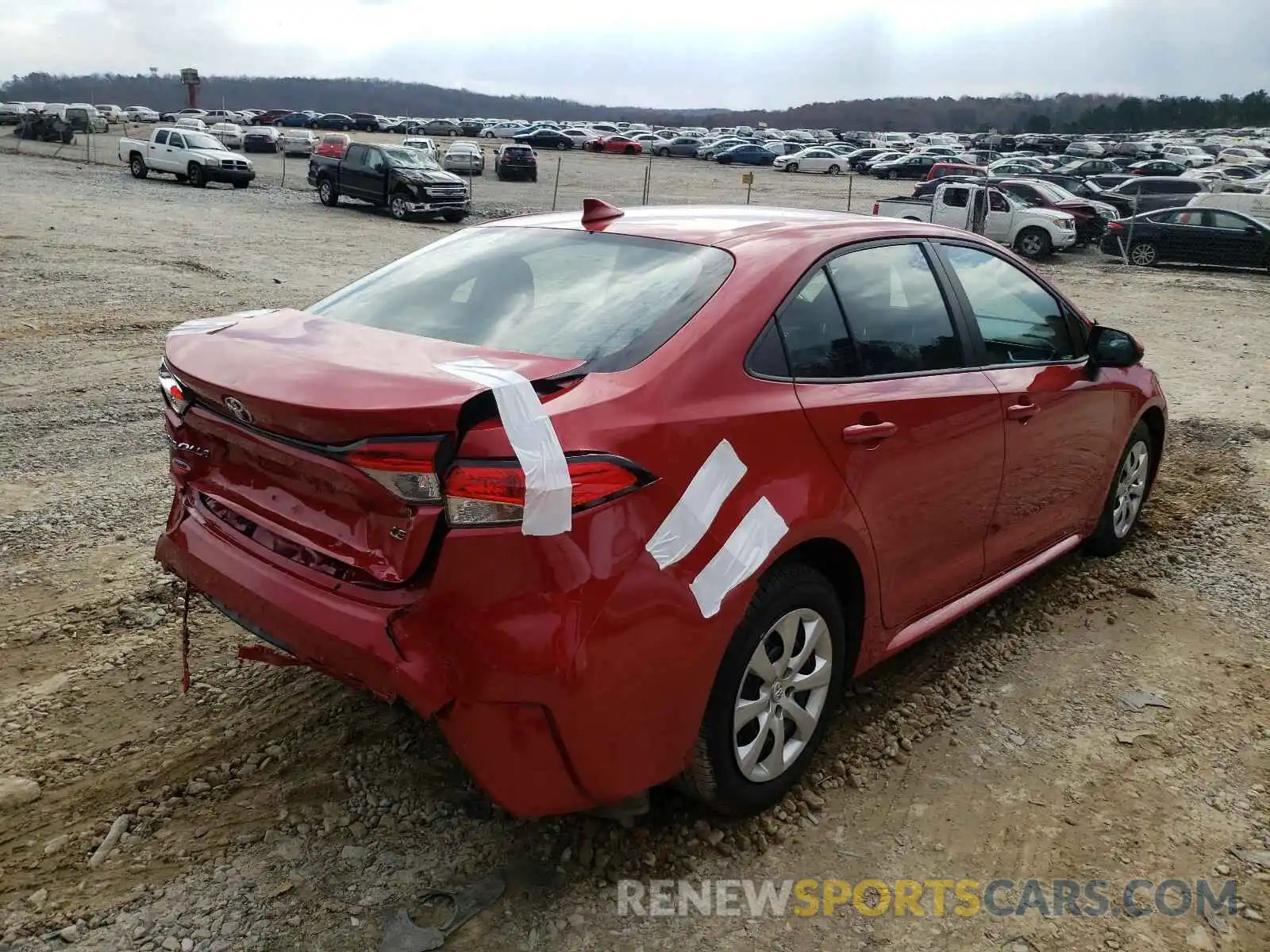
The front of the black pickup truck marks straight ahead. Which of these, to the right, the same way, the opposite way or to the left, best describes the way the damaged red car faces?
to the left

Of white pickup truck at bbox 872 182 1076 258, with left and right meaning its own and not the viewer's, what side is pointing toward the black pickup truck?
back

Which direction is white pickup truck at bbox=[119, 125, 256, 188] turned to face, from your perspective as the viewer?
facing the viewer and to the right of the viewer

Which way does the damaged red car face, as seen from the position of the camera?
facing away from the viewer and to the right of the viewer

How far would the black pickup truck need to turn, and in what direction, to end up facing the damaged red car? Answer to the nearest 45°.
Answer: approximately 45° to its right

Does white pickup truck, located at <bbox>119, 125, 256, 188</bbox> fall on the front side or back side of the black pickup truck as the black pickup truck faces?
on the back side

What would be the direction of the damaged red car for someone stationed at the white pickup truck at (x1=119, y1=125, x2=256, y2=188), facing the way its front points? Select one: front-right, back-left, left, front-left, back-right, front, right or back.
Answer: front-right

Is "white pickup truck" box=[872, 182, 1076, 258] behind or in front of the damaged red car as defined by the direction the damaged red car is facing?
in front

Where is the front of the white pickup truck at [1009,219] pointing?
to the viewer's right

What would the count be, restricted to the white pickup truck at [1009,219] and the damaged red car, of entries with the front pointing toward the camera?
0

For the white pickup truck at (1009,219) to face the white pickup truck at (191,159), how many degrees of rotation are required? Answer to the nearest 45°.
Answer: approximately 180°
